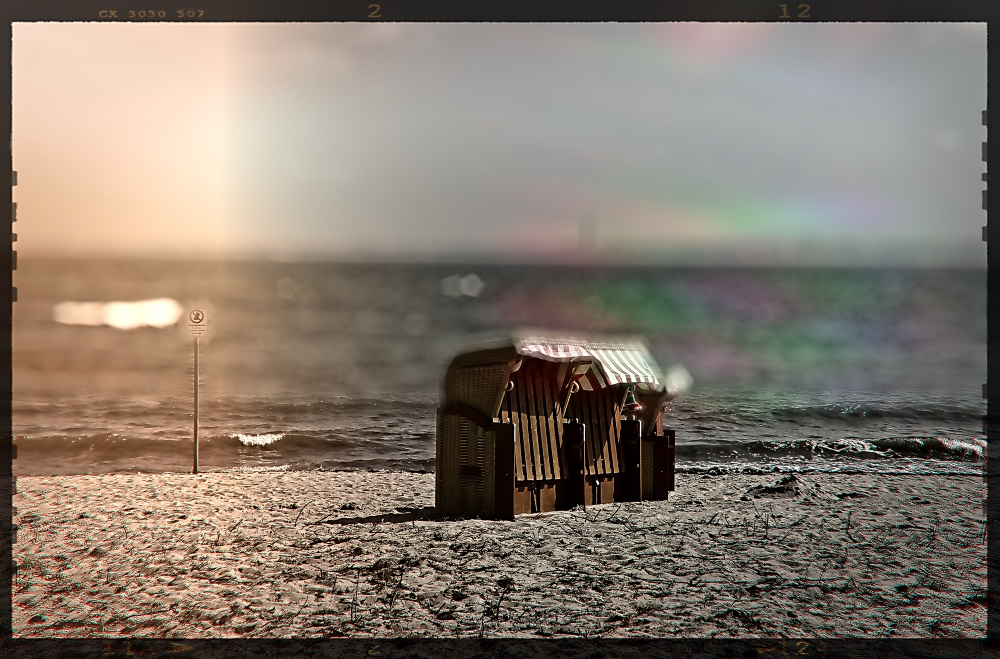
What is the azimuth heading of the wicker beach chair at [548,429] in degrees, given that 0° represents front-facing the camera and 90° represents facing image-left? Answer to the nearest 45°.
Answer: approximately 315°
